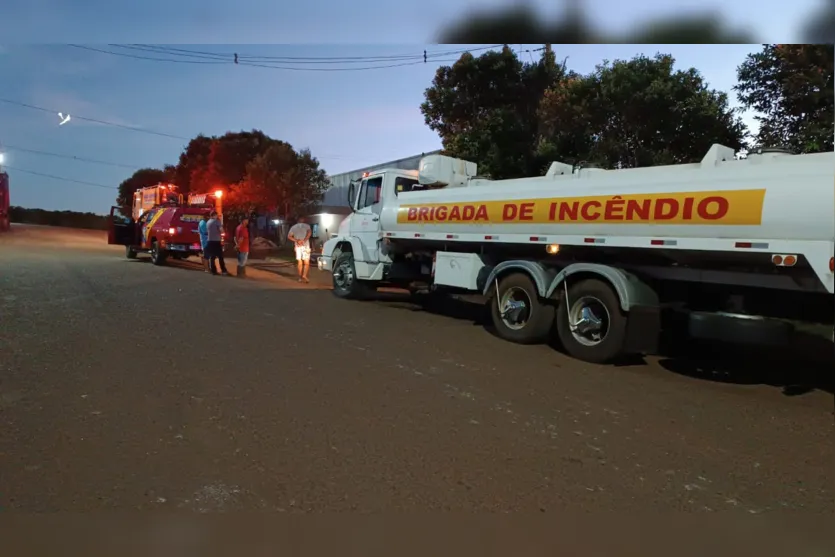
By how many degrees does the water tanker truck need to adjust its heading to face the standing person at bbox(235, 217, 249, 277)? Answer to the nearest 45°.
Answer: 0° — it already faces them

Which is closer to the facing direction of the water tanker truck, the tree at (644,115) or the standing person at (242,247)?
the standing person

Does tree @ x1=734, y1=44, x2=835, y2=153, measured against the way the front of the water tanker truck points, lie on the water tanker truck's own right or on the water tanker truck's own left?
on the water tanker truck's own right

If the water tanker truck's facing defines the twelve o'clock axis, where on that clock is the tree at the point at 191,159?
The tree is roughly at 12 o'clock from the water tanker truck.

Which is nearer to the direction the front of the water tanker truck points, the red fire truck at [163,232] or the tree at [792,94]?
the red fire truck

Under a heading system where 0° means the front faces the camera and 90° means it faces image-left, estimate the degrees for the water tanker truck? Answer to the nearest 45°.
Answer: approximately 135°

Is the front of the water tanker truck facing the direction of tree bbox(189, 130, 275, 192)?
yes

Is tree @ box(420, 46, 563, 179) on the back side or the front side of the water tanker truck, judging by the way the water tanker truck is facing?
on the front side

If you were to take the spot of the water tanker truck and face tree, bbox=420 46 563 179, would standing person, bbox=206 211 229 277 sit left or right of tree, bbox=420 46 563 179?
left

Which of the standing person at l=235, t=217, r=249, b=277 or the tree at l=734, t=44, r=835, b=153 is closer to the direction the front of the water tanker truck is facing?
the standing person

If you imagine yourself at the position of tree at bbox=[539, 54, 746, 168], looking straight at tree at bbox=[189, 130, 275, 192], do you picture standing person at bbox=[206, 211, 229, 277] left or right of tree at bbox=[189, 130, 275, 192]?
left

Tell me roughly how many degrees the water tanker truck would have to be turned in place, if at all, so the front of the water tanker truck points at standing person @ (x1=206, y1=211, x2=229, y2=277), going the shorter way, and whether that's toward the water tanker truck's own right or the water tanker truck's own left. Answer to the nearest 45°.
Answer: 0° — it already faces them

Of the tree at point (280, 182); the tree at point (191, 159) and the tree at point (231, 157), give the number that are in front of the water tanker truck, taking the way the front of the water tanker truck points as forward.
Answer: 3
